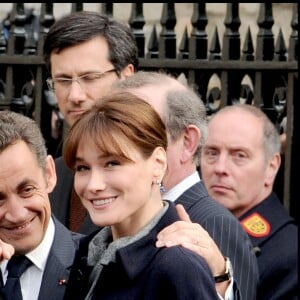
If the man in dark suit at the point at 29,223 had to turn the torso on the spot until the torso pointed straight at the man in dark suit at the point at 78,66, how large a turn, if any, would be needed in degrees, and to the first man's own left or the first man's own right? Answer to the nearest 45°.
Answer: approximately 135° to the first man's own right

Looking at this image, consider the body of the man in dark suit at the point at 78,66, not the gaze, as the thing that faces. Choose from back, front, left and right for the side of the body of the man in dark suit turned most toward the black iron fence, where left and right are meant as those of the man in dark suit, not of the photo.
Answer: back

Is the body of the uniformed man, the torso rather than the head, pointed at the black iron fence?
no

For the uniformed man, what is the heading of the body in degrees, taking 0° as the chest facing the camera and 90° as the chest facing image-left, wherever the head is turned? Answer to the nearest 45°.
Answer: approximately 45°

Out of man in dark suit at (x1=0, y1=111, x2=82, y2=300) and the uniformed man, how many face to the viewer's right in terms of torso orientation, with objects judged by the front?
0

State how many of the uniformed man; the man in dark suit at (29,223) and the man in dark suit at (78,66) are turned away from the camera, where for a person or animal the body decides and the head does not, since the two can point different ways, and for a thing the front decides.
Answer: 0

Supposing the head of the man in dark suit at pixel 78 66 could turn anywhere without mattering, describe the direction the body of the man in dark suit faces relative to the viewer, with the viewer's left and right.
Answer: facing the viewer and to the left of the viewer

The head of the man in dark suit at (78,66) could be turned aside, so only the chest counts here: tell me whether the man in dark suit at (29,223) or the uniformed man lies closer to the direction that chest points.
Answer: the man in dark suit
